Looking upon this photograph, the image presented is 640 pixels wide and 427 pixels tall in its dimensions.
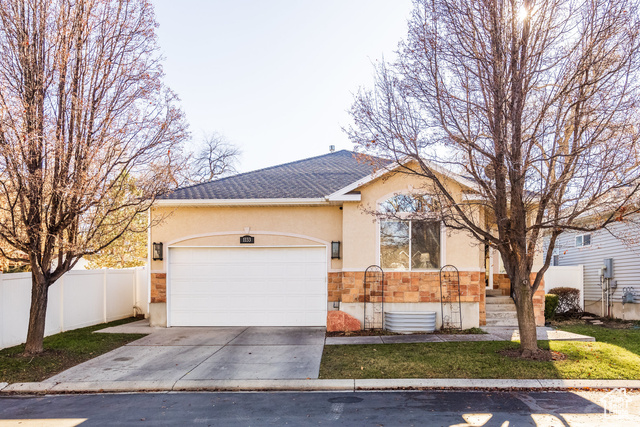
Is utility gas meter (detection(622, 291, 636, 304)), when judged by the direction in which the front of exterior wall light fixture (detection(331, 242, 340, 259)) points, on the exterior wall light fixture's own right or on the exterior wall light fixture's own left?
on the exterior wall light fixture's own left

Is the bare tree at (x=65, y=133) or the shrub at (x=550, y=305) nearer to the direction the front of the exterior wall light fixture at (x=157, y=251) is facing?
the bare tree

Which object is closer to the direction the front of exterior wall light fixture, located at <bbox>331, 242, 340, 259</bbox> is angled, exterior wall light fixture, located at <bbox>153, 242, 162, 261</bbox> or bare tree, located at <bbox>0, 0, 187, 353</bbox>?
the bare tree

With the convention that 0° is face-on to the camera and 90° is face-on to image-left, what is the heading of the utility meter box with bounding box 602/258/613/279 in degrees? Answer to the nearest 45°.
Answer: approximately 45°

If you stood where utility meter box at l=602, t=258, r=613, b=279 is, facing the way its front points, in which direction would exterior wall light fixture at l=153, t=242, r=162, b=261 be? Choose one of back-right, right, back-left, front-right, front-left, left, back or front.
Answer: front

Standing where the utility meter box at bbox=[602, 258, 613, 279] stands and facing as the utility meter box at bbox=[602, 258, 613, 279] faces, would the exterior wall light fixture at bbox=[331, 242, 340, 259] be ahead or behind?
ahead

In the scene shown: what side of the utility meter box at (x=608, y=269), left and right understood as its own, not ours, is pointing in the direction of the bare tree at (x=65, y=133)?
front

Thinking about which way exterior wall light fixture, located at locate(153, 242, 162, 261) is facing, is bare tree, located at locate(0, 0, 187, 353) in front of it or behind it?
in front

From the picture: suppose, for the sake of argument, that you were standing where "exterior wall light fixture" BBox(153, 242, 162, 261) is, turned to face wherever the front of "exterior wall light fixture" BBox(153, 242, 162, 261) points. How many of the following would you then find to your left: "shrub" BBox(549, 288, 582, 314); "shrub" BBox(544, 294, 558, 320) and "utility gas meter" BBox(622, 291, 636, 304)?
3

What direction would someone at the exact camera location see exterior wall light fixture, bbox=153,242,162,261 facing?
facing the viewer

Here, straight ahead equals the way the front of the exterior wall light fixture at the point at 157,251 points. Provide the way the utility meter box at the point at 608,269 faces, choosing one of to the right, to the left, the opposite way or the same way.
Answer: to the right

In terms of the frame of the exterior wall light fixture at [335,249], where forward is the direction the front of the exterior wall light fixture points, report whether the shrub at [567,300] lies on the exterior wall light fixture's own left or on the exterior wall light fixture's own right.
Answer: on the exterior wall light fixture's own left

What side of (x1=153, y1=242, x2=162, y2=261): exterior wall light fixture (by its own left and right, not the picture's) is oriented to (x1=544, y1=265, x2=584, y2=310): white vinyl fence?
left
